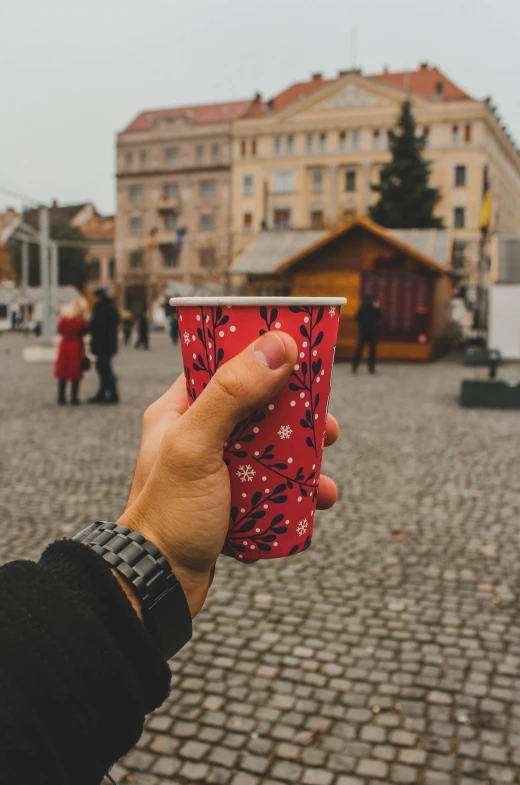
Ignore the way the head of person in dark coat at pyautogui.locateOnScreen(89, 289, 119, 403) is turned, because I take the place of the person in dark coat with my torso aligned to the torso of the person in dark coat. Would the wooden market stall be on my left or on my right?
on my right

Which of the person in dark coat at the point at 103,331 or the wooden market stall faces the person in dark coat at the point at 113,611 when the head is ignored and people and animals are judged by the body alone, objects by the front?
the wooden market stall

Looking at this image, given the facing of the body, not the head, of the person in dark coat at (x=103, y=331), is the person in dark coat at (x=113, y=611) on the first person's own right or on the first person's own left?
on the first person's own left

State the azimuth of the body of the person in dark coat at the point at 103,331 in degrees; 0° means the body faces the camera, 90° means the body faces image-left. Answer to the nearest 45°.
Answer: approximately 90°

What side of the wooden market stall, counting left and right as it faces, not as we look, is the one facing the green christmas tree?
back

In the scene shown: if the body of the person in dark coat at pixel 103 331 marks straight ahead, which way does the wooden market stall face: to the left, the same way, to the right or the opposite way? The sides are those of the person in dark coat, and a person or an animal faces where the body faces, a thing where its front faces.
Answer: to the left

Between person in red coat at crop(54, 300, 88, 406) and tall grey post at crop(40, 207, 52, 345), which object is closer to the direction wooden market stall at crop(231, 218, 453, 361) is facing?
the person in red coat

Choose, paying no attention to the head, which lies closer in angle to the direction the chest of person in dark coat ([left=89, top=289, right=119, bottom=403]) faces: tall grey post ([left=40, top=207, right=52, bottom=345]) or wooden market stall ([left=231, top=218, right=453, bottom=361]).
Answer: the tall grey post

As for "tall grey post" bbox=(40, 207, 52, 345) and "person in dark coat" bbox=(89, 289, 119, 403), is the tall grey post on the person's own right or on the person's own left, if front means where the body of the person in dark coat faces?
on the person's own right

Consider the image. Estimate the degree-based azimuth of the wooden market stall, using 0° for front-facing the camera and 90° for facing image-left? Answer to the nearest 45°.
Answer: approximately 0°

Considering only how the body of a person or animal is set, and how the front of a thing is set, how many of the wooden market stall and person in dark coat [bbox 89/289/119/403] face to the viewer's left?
1
